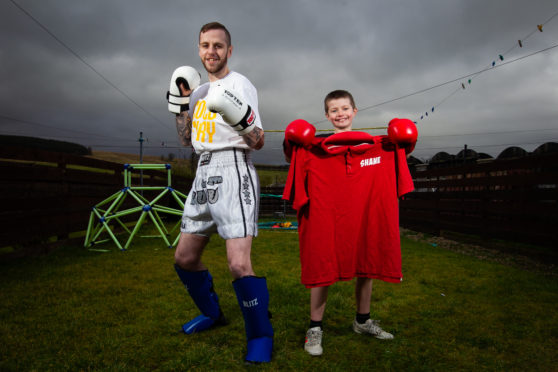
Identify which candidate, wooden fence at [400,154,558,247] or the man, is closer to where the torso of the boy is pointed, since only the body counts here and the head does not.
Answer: the man

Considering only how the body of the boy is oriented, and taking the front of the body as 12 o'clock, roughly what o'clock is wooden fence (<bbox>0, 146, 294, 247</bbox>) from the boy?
The wooden fence is roughly at 4 o'clock from the boy.

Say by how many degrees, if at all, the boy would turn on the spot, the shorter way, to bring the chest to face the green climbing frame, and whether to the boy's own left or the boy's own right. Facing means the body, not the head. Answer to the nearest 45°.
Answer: approximately 135° to the boy's own right

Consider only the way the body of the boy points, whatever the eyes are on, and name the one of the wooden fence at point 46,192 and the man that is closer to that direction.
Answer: the man

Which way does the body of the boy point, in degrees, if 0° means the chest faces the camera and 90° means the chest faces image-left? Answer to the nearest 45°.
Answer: approximately 0°

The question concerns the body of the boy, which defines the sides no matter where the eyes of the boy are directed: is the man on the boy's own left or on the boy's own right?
on the boy's own right
